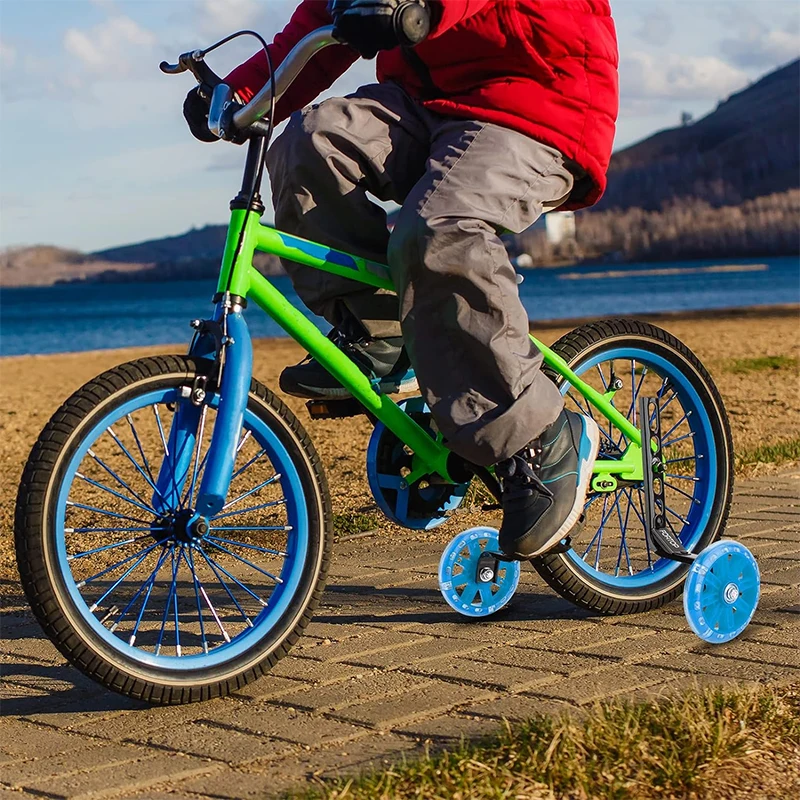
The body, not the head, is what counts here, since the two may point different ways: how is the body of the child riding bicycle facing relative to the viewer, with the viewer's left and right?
facing the viewer and to the left of the viewer

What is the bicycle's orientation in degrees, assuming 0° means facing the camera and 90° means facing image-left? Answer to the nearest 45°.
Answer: approximately 45°
